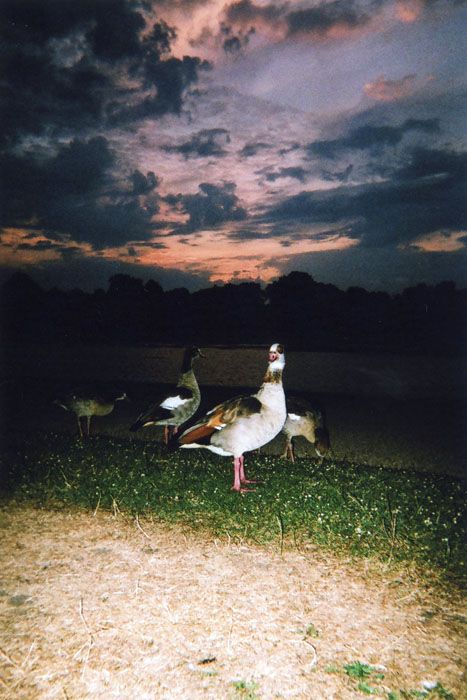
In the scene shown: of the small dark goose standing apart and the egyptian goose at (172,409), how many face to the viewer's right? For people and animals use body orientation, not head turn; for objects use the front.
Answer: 2

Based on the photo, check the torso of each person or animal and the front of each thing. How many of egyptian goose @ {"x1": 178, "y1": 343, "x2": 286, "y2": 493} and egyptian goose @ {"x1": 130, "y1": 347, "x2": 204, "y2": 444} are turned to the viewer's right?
2

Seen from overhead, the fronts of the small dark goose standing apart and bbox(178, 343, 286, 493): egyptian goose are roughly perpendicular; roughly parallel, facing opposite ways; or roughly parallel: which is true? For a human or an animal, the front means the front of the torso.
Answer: roughly parallel

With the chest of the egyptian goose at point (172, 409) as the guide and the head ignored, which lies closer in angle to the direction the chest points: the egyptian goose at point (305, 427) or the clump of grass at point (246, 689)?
the egyptian goose

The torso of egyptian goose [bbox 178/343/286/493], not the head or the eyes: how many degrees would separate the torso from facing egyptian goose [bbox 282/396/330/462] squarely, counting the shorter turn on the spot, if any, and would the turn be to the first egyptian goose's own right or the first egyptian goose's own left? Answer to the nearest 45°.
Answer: approximately 45° to the first egyptian goose's own left

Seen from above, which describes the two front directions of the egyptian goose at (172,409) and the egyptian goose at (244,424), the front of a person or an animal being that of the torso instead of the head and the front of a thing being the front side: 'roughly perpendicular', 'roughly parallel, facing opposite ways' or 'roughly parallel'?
roughly parallel

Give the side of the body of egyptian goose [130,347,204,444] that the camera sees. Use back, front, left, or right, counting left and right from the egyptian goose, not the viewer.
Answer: right

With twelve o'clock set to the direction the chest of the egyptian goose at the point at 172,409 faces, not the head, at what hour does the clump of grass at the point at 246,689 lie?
The clump of grass is roughly at 3 o'clock from the egyptian goose.

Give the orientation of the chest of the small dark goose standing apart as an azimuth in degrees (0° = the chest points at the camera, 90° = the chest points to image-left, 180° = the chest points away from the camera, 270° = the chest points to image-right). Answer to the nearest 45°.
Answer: approximately 270°

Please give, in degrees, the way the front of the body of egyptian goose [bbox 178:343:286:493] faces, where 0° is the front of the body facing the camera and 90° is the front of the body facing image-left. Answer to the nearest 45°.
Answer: approximately 270°

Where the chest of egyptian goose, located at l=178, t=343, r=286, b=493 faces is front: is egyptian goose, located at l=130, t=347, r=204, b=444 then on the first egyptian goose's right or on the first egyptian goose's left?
on the first egyptian goose's left
